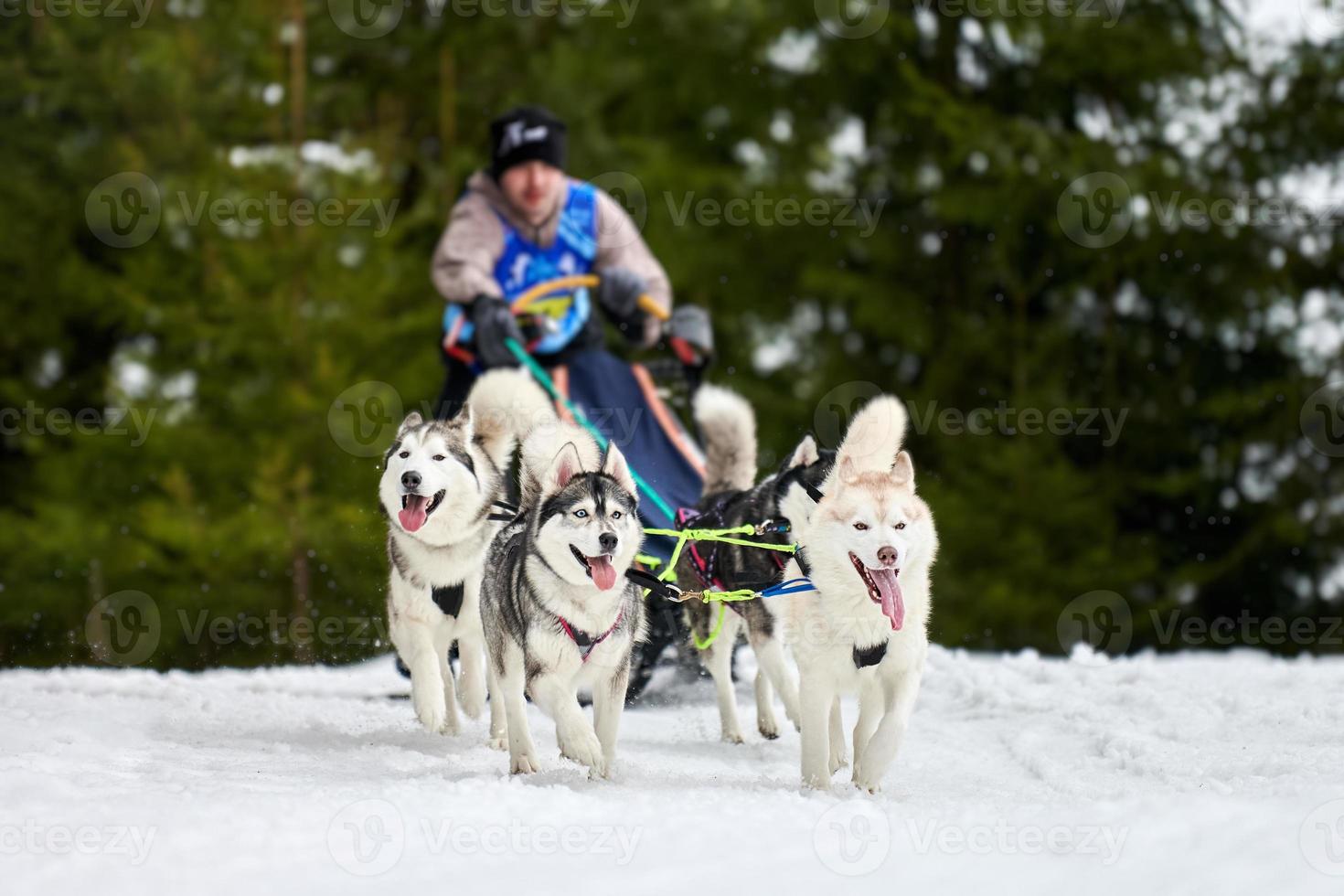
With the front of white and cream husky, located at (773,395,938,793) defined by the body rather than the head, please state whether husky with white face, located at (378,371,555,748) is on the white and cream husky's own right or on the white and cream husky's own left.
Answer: on the white and cream husky's own right

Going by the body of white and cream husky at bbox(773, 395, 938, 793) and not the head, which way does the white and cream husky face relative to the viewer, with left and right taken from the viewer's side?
facing the viewer

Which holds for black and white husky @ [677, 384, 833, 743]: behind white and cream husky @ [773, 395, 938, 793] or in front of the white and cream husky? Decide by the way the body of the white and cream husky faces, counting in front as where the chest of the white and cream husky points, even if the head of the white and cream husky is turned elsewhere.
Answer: behind

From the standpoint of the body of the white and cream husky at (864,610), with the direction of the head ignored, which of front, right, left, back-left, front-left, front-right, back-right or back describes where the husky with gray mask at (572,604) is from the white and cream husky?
right
